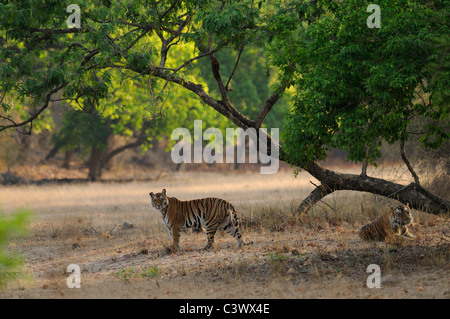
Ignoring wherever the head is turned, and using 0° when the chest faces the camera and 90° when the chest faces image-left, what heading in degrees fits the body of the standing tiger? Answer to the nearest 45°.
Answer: approximately 90°

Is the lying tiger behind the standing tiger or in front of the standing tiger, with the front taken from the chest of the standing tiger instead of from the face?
behind

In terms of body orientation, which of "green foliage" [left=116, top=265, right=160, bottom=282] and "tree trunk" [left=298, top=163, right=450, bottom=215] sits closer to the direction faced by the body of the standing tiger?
the green foliage

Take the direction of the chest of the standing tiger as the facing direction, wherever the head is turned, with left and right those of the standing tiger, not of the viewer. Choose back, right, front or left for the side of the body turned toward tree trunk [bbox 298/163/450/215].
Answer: back

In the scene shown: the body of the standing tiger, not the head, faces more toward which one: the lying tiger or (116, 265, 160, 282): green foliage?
the green foliage
